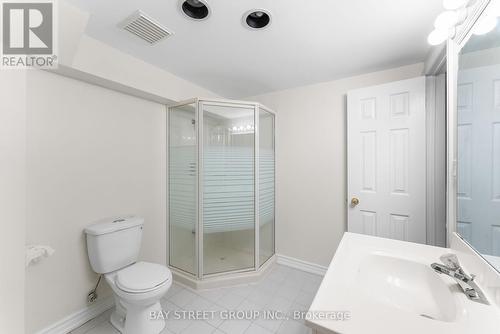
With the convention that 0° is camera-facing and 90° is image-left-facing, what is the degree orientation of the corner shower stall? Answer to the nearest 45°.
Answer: approximately 0°

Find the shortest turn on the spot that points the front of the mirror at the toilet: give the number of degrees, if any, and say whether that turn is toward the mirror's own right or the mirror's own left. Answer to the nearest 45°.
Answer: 0° — it already faces it

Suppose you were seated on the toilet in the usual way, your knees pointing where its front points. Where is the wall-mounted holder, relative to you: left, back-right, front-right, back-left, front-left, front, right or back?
back-right

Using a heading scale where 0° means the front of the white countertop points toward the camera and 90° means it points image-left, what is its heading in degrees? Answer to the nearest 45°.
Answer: approximately 45°

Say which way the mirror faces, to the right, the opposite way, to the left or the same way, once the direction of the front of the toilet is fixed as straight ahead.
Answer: the opposite way

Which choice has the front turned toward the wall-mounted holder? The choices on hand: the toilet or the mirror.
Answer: the mirror

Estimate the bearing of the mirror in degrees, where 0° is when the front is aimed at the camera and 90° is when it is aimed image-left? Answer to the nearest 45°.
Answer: approximately 45°
